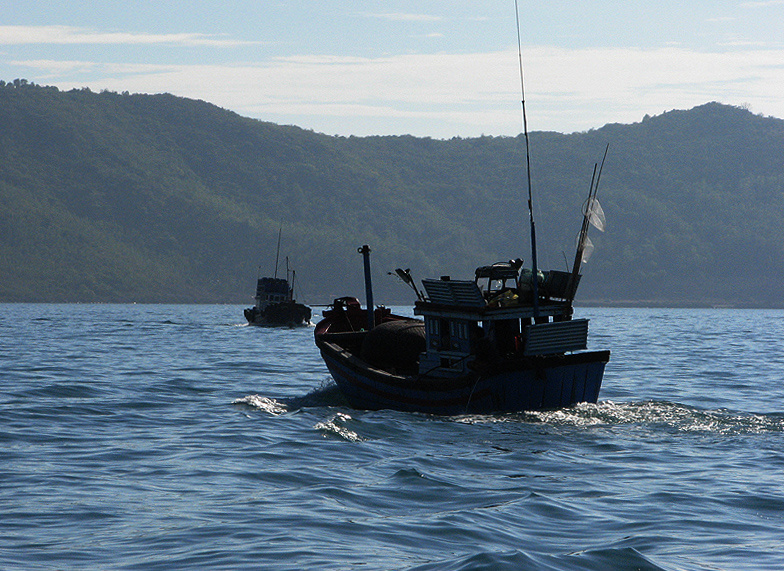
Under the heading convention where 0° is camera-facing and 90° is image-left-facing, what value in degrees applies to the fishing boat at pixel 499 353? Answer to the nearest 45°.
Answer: approximately 135°
